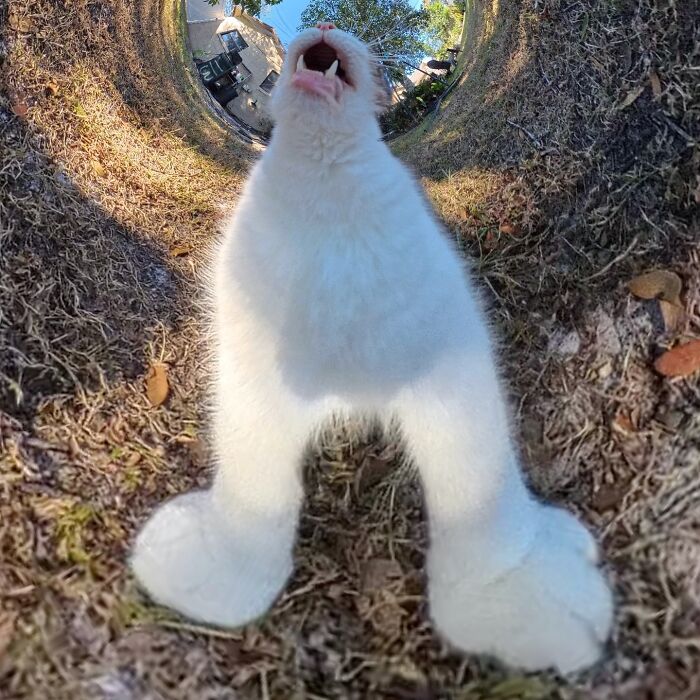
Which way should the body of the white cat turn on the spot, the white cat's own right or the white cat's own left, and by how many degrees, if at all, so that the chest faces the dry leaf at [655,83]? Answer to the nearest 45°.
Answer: approximately 135° to the white cat's own left

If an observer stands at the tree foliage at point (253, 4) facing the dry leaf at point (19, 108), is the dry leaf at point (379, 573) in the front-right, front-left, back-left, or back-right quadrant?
front-left

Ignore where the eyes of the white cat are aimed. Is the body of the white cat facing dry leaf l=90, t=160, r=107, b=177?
no

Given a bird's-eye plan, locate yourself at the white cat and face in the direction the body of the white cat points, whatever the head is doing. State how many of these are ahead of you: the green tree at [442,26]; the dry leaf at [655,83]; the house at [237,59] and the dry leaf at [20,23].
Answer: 0

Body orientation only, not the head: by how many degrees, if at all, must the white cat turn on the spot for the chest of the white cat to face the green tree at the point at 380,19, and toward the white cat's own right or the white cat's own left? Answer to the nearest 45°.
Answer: approximately 180°

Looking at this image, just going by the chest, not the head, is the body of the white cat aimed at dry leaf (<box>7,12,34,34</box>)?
no

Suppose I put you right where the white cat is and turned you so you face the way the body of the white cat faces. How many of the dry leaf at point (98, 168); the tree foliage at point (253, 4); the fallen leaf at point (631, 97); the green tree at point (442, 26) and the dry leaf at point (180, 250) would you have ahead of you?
0

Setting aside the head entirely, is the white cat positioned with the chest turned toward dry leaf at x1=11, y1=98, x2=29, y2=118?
no

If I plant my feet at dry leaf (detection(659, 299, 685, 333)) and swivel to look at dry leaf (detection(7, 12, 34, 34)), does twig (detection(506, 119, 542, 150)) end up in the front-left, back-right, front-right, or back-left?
front-right

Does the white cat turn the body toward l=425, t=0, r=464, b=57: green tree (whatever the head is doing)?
no

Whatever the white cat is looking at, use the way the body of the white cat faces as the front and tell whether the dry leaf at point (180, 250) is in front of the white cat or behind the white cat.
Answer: behind

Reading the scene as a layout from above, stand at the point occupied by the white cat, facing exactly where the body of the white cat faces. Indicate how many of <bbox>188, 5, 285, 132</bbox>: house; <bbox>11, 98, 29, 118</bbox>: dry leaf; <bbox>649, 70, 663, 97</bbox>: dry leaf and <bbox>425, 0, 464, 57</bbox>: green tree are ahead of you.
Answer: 0

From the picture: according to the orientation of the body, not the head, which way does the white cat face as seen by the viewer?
toward the camera

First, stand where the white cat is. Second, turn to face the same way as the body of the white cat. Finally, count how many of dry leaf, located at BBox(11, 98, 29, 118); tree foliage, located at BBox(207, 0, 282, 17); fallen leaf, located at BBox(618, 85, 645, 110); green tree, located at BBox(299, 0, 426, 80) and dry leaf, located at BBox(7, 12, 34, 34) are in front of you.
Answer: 0
